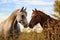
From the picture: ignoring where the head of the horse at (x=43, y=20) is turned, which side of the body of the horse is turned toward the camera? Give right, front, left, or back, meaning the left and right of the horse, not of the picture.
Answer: left

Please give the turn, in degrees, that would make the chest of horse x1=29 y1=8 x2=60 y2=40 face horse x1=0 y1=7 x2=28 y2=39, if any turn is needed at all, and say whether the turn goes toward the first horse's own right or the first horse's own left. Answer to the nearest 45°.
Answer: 0° — it already faces it
